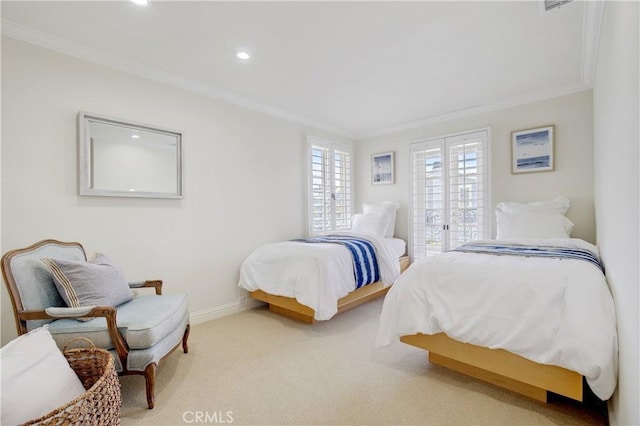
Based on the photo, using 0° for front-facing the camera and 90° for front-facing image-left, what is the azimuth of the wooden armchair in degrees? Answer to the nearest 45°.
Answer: approximately 315°

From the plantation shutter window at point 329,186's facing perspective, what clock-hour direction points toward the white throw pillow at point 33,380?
The white throw pillow is roughly at 2 o'clock from the plantation shutter window.

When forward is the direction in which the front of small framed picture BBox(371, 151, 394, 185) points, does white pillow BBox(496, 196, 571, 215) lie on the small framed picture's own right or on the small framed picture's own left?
on the small framed picture's own left

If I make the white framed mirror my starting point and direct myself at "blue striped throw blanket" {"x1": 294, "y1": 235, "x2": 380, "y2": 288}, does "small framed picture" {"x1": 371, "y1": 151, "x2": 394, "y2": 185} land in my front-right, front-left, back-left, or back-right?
front-left

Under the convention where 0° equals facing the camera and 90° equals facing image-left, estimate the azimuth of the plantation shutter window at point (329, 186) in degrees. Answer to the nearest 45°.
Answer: approximately 315°

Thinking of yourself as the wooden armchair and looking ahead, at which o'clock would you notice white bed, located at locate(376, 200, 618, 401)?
The white bed is roughly at 12 o'clock from the wooden armchair.

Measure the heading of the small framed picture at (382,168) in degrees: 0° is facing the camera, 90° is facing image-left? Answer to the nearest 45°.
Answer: approximately 45°

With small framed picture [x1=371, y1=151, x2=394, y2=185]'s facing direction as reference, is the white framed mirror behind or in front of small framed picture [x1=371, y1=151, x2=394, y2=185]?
in front

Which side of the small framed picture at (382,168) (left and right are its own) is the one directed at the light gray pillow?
front

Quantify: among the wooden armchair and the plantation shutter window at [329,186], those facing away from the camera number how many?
0

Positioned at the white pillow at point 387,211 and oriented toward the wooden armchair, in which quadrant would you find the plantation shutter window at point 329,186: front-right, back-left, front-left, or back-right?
front-right
